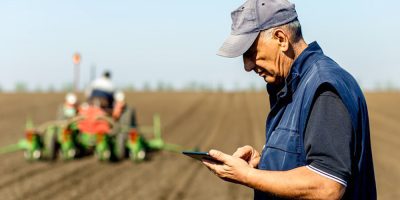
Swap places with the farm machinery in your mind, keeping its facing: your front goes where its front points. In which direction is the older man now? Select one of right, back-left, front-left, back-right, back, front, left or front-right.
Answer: back

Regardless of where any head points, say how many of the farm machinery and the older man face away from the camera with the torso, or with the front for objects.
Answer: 1

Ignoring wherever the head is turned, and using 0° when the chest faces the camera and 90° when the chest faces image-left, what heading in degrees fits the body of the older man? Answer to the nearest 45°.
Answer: approximately 90°

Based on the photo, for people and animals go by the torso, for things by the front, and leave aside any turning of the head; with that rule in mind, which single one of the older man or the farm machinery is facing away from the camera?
the farm machinery

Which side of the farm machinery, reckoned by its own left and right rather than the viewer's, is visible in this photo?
back

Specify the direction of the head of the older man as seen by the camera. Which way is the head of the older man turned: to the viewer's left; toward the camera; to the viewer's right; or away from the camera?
to the viewer's left
